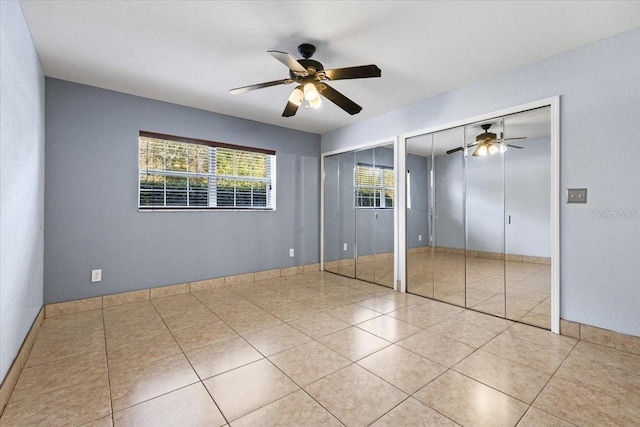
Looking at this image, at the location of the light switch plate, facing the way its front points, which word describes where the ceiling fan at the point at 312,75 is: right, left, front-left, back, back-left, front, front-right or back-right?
front-right

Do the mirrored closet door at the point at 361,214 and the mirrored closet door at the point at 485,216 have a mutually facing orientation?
no

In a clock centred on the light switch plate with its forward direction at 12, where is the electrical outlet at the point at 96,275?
The electrical outlet is roughly at 2 o'clock from the light switch plate.

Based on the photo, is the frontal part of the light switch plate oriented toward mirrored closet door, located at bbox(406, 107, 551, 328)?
no

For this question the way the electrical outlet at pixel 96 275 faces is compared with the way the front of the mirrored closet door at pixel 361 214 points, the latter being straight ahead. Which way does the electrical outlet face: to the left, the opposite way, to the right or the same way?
to the left

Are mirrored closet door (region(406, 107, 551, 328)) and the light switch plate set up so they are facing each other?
no

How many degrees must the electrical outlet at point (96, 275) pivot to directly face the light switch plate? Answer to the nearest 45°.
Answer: approximately 45° to its left

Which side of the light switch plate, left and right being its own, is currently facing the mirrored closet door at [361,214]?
right

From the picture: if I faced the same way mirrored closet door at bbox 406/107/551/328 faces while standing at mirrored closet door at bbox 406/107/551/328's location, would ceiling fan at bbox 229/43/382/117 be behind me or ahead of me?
ahead

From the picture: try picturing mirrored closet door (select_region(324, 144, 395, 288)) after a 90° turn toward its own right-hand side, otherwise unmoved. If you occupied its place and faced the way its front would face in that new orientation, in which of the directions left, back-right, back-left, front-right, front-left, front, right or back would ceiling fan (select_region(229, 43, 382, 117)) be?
back-left

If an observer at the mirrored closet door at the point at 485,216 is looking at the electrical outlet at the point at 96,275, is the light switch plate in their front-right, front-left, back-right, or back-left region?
back-left

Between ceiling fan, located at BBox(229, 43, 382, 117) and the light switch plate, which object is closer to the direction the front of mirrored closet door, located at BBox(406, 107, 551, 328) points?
the ceiling fan

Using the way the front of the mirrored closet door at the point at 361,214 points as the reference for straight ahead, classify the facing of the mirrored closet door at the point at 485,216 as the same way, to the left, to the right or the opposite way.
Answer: the same way

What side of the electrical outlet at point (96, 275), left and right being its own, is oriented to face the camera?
front

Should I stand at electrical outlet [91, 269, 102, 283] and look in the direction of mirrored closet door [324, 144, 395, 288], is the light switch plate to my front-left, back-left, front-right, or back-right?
front-right

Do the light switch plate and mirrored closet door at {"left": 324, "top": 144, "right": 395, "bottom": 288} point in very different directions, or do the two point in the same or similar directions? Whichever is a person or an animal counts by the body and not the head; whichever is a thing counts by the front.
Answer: same or similar directions

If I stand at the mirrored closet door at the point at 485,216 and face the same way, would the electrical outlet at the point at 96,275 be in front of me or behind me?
in front

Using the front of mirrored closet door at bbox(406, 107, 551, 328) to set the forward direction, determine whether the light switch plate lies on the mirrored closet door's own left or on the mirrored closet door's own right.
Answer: on the mirrored closet door's own left

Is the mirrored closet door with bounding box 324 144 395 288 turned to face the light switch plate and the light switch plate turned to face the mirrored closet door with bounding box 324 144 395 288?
no
